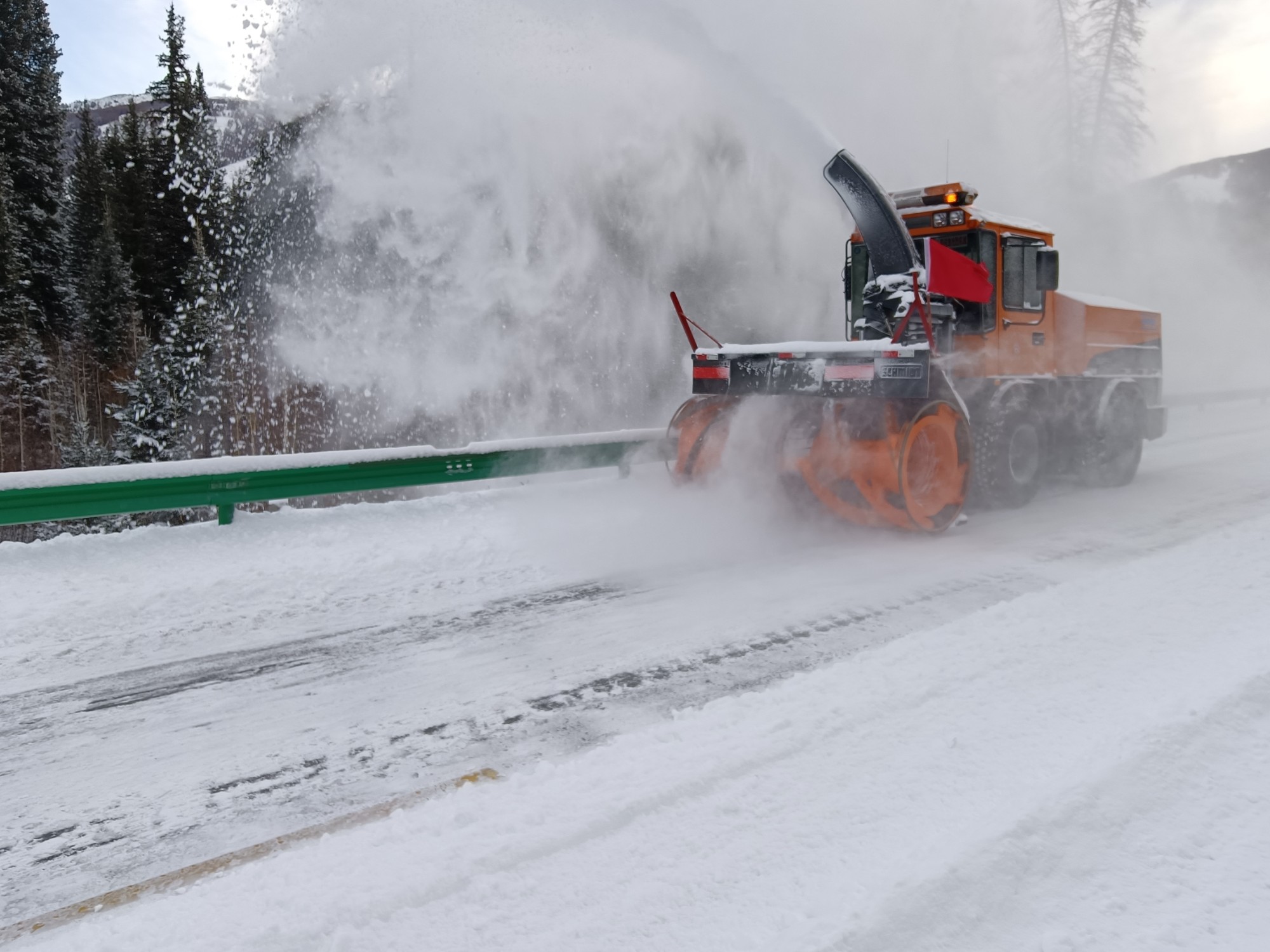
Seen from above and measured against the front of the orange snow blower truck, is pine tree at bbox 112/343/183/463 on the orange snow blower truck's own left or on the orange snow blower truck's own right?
on the orange snow blower truck's own right

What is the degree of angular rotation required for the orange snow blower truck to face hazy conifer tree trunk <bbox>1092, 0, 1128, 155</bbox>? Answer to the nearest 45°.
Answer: approximately 135° to its right

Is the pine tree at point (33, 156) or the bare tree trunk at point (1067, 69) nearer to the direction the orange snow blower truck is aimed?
the pine tree

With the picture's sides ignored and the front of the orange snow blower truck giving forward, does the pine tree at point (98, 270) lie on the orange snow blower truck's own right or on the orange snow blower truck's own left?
on the orange snow blower truck's own right

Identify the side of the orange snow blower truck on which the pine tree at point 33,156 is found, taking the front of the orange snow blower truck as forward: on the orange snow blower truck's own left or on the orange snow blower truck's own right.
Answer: on the orange snow blower truck's own right

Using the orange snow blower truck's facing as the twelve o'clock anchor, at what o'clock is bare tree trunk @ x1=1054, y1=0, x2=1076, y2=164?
The bare tree trunk is roughly at 5 o'clock from the orange snow blower truck.

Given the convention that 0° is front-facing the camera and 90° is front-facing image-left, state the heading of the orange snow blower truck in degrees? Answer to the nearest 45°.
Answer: approximately 45°
